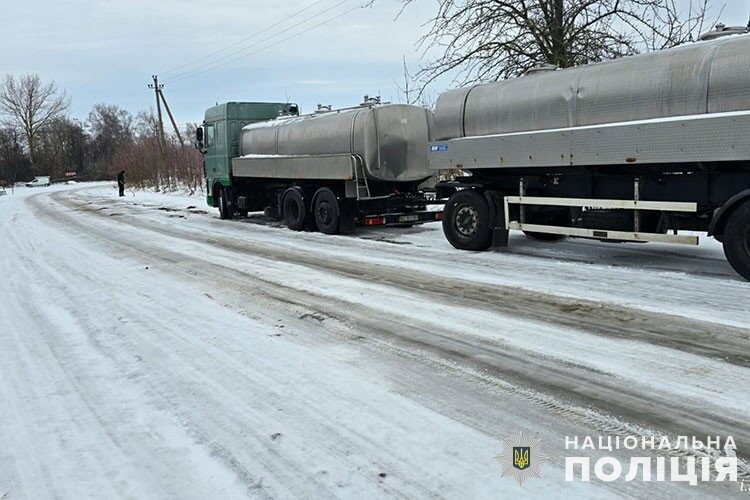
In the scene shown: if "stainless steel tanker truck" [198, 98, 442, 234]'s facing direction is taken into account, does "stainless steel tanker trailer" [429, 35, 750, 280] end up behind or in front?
behind

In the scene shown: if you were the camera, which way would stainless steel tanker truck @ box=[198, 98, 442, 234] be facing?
facing away from the viewer and to the left of the viewer
